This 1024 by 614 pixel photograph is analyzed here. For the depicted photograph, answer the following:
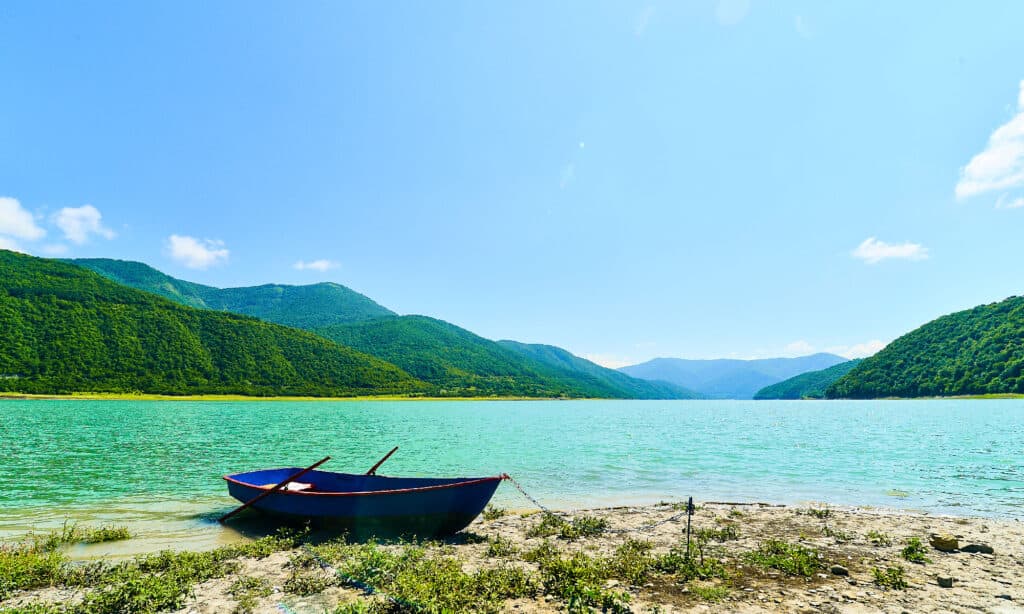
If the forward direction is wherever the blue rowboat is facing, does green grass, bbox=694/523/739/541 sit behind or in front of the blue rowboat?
in front

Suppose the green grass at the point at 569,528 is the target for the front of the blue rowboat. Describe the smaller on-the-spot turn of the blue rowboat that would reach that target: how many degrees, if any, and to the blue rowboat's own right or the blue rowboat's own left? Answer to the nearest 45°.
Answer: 0° — it already faces it

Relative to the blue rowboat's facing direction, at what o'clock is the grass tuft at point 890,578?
The grass tuft is roughly at 1 o'clock from the blue rowboat.

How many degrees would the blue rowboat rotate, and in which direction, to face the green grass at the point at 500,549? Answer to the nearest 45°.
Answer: approximately 45° to its right

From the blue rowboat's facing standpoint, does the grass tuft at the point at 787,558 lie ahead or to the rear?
ahead

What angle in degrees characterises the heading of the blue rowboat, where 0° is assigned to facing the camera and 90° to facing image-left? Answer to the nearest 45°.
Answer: approximately 270°

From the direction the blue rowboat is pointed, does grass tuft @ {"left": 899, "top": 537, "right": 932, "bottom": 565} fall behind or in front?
in front

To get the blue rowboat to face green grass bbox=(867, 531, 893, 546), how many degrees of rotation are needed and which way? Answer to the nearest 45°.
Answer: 0° — it already faces it
